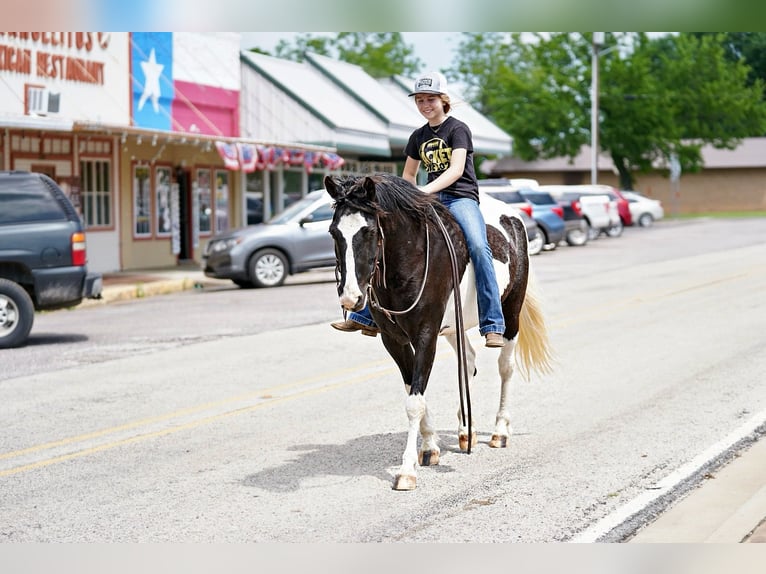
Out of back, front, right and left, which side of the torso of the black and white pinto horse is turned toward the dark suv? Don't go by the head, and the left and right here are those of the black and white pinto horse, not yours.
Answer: right

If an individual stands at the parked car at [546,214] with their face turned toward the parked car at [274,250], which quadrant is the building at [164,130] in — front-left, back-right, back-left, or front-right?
front-right
